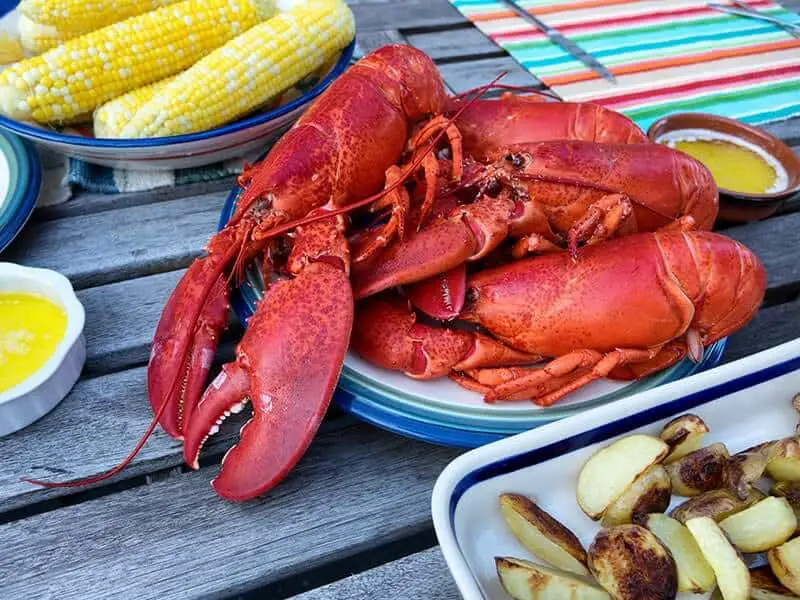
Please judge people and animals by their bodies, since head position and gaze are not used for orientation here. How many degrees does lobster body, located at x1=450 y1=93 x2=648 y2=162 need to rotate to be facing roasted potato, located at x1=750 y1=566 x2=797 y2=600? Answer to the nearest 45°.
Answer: approximately 90° to its left

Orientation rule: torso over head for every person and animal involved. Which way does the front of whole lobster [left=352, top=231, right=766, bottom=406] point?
to the viewer's left

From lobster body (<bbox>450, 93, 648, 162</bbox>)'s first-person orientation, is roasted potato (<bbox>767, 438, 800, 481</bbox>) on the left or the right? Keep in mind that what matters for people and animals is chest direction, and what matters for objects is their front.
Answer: on its left

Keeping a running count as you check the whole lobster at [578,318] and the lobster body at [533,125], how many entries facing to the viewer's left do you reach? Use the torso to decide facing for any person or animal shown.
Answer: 2

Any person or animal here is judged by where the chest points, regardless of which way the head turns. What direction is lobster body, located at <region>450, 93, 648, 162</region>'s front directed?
to the viewer's left

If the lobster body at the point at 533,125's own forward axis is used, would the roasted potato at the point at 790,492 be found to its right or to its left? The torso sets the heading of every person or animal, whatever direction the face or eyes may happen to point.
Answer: on its left
